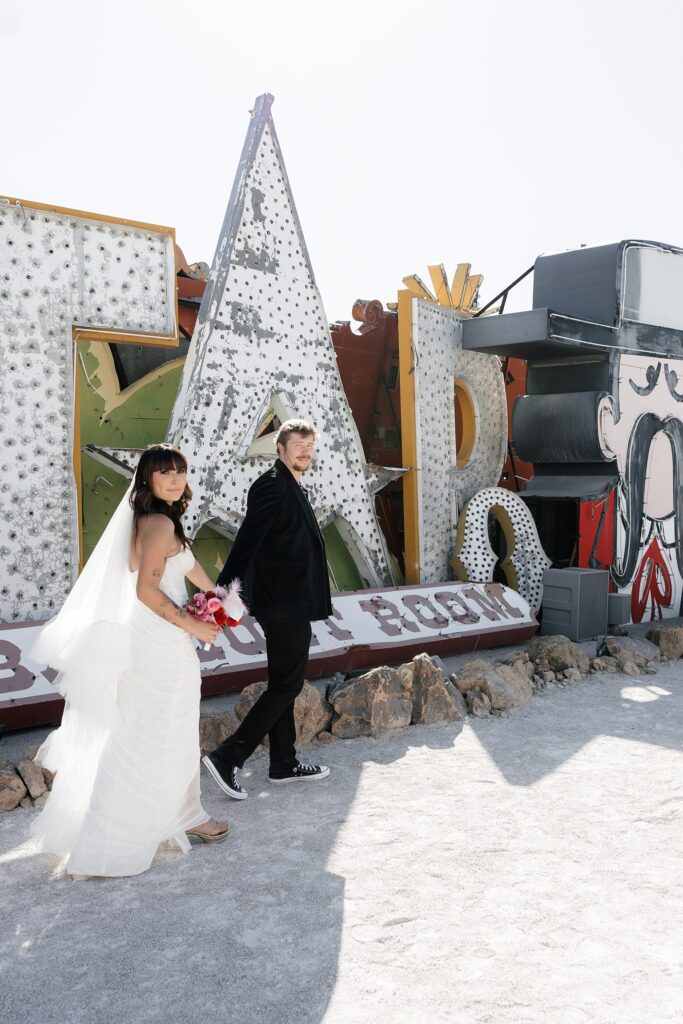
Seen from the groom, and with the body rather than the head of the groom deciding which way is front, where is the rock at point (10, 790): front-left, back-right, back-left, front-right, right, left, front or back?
back

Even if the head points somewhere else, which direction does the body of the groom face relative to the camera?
to the viewer's right

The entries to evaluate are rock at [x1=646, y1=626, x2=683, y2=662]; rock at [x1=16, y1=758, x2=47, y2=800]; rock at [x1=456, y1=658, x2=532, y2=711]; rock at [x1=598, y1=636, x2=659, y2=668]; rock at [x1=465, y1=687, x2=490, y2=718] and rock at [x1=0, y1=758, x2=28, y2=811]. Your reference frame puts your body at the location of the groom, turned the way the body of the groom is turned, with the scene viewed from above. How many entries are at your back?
2

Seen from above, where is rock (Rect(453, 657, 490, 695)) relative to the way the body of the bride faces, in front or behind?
in front

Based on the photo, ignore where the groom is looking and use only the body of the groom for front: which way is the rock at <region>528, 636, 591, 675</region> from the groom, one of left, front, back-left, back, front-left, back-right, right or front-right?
front-left

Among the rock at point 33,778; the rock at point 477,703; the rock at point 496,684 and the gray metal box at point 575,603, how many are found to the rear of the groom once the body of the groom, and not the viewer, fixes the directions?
1

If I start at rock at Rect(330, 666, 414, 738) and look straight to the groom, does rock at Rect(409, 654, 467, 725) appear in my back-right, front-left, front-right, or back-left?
back-left

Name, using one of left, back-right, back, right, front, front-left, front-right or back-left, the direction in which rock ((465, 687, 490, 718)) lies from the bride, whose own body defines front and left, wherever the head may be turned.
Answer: front-left

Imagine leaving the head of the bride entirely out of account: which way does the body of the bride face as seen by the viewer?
to the viewer's right

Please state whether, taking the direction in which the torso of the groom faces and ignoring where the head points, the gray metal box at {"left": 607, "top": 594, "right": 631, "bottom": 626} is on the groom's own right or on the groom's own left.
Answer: on the groom's own left
